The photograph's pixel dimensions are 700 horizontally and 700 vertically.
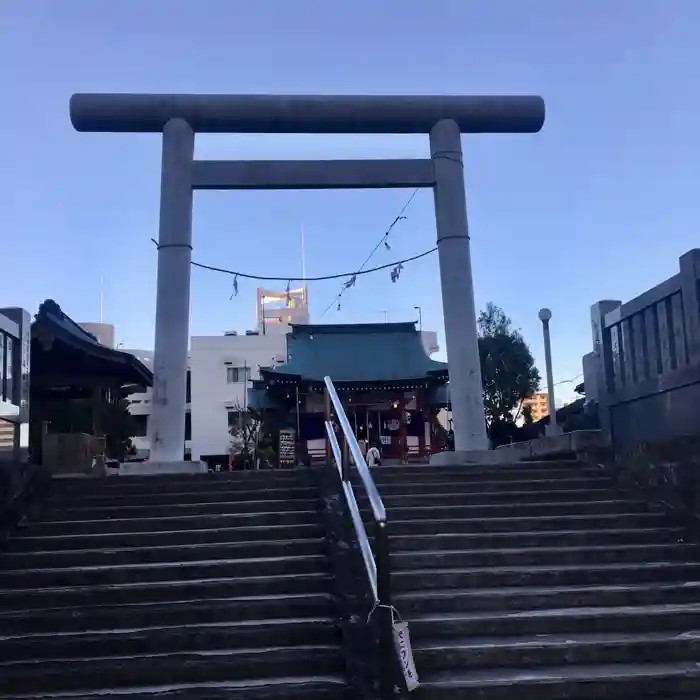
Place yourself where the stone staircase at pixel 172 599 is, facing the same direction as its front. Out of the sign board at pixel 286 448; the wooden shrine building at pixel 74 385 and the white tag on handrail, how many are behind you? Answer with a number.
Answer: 2

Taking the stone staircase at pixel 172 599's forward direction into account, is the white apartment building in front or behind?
behind

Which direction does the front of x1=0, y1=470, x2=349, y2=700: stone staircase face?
toward the camera

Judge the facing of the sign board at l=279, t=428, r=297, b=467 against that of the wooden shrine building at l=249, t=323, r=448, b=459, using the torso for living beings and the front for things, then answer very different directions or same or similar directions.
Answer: same or similar directions

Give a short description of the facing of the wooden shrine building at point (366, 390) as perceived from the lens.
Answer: facing the viewer

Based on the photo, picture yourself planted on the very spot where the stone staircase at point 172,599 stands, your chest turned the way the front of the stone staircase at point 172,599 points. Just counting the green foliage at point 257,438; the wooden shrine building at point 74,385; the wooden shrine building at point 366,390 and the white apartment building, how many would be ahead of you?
0

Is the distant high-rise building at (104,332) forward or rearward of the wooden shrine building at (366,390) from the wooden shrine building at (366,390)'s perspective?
rearward

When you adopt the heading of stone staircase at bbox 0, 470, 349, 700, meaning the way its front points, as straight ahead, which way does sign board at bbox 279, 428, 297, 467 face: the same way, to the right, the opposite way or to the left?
the same way

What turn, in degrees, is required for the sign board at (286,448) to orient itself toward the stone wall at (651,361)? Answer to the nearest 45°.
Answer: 0° — it already faces it

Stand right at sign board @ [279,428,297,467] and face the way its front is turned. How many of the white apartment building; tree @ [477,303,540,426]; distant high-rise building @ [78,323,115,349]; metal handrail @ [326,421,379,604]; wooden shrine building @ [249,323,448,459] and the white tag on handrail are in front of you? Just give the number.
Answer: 2

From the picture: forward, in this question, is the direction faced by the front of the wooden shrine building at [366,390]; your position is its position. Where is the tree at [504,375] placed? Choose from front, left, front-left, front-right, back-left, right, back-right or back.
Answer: left

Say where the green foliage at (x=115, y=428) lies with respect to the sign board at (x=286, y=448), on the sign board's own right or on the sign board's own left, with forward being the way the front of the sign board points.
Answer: on the sign board's own right

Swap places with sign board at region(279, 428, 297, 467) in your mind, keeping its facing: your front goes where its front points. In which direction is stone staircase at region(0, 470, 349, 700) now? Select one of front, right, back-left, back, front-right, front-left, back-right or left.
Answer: front

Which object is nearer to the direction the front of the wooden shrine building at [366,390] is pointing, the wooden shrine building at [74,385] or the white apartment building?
the wooden shrine building

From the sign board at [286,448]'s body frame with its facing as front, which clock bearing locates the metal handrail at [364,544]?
The metal handrail is roughly at 12 o'clock from the sign board.

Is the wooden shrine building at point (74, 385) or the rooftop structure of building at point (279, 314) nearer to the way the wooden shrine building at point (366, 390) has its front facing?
the wooden shrine building

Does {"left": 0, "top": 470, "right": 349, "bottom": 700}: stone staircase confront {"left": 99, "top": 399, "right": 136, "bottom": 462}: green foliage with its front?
no

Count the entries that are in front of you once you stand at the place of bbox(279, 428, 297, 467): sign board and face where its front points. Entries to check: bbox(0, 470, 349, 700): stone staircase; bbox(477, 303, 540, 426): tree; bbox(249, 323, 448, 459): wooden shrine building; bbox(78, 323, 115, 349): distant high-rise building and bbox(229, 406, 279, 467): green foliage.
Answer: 1
